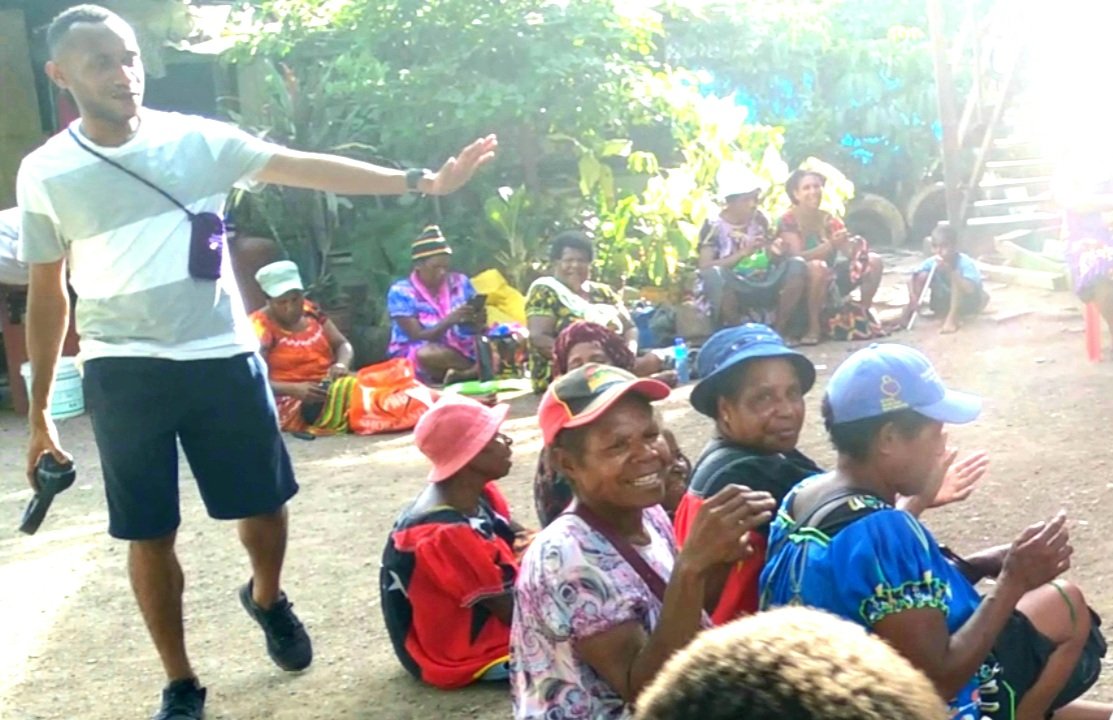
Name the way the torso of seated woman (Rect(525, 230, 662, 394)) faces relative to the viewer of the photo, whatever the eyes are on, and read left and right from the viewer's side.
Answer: facing the viewer

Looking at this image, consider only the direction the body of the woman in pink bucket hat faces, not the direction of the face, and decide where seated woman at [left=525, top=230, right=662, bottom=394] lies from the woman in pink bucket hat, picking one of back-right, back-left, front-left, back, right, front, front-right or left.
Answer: left

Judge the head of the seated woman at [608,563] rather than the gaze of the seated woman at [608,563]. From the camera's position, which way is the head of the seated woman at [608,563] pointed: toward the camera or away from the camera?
toward the camera

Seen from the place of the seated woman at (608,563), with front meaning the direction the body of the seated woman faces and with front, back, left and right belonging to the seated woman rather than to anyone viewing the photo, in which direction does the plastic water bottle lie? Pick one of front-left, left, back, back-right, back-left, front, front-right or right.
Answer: back-left

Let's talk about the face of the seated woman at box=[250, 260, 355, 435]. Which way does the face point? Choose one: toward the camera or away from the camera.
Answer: toward the camera

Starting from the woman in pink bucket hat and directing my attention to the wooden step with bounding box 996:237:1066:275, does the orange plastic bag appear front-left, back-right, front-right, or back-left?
front-left

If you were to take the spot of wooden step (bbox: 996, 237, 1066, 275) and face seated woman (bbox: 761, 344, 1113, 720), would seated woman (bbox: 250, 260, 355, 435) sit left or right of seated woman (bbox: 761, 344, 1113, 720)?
right

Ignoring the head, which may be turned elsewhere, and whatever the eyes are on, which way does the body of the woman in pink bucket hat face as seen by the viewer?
to the viewer's right

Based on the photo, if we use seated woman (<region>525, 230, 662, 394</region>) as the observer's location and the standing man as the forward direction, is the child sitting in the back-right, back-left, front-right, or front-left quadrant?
back-left

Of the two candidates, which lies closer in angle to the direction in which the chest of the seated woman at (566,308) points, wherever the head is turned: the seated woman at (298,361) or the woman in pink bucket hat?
the woman in pink bucket hat

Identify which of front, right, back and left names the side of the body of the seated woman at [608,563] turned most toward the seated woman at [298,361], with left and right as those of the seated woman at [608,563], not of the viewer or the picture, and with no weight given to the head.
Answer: back

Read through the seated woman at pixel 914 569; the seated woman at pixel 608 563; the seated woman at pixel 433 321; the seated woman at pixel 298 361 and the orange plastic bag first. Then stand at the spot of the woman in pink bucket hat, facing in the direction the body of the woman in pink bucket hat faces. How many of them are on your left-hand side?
3

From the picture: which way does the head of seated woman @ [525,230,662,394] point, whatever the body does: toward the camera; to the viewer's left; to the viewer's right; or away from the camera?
toward the camera
